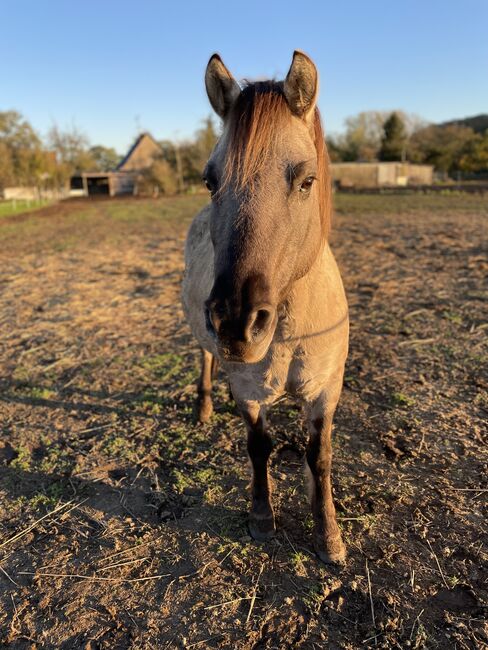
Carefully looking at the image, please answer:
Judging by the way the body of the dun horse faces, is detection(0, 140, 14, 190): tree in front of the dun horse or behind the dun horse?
behind

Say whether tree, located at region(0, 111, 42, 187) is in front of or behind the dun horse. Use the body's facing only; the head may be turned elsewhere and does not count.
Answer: behind

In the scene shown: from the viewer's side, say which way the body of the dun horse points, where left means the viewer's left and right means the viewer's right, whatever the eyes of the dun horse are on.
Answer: facing the viewer
